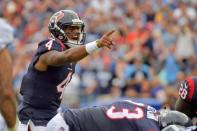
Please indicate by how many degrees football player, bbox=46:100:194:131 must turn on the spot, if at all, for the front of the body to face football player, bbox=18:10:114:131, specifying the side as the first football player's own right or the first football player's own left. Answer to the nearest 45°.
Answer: approximately 135° to the first football player's own left

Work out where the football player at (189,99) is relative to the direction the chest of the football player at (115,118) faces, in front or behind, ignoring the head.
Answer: in front
